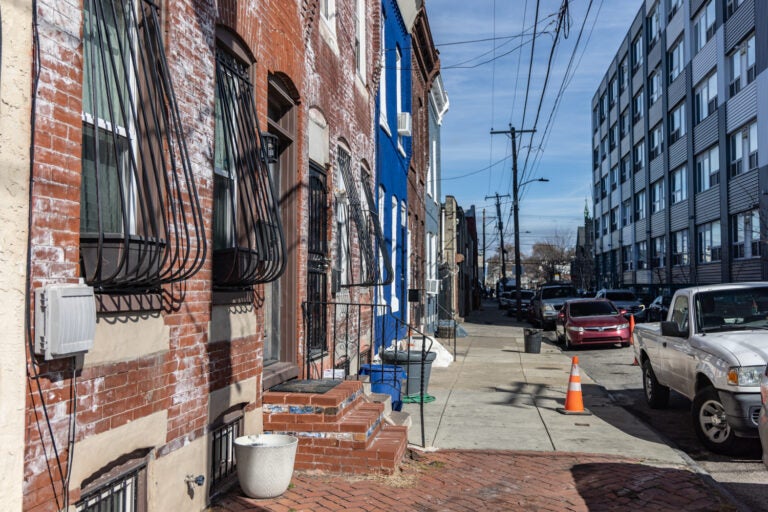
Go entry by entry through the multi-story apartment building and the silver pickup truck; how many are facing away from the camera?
0

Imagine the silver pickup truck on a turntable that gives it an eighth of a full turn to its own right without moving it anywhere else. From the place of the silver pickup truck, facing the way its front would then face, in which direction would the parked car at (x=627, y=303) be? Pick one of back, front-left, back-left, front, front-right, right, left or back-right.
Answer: back

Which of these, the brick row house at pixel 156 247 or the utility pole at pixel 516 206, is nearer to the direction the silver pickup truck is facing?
the brick row house

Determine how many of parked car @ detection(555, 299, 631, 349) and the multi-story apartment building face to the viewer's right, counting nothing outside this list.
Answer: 0

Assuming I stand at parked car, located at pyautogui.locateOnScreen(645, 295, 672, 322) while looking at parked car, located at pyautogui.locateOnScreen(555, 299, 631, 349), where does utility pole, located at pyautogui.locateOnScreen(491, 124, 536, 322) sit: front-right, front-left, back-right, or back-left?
back-right

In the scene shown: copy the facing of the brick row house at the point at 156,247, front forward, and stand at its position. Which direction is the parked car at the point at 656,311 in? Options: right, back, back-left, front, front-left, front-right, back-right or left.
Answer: left

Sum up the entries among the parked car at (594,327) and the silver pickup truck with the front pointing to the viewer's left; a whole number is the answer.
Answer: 0

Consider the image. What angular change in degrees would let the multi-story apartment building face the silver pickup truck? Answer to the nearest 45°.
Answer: approximately 45° to its left

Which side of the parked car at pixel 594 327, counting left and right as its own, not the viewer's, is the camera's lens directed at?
front

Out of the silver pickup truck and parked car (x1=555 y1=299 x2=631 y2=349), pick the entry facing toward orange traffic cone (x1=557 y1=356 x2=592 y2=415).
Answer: the parked car

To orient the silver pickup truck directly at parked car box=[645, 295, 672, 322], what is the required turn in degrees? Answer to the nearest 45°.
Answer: approximately 135° to its left

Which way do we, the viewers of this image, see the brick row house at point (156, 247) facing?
facing the viewer and to the right of the viewer

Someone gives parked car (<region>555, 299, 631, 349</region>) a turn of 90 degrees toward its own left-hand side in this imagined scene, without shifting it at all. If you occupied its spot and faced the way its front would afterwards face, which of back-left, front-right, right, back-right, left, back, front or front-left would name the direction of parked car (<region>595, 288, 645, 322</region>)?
left

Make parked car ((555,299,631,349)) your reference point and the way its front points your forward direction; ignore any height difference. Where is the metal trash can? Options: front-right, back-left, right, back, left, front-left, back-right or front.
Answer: front-right

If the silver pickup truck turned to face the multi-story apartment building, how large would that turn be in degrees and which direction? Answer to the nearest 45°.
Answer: approximately 135° to its left

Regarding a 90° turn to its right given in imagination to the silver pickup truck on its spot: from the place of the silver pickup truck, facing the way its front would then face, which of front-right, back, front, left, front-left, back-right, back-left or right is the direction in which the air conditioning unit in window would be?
right

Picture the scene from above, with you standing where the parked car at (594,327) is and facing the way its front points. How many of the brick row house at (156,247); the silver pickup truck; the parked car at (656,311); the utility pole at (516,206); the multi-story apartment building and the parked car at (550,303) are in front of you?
2
